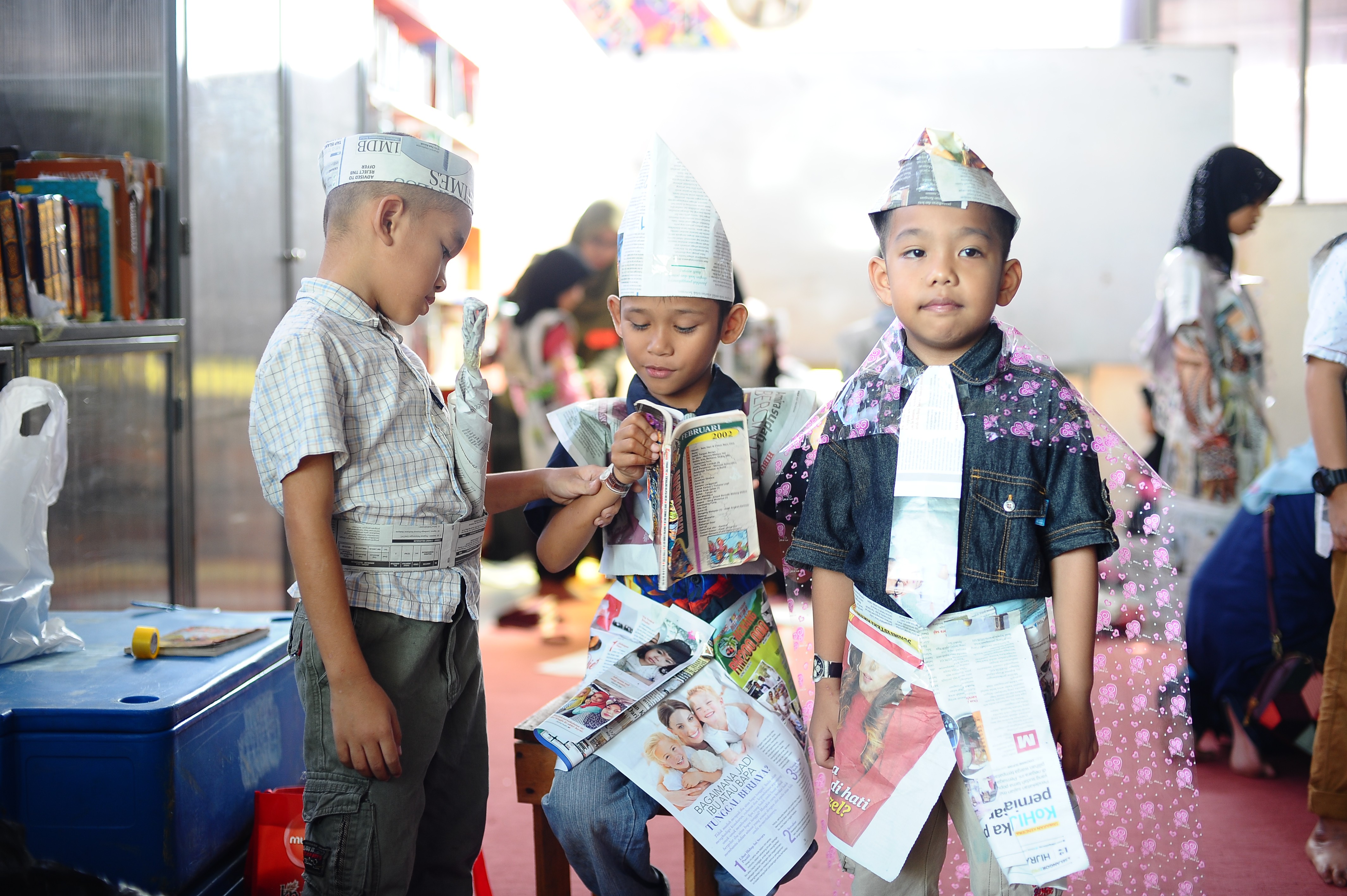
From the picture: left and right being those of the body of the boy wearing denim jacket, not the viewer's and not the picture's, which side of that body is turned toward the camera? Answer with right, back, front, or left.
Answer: front

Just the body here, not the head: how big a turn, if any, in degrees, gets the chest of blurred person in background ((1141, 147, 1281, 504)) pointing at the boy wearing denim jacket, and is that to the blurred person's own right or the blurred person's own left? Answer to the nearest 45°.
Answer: approximately 90° to the blurred person's own right

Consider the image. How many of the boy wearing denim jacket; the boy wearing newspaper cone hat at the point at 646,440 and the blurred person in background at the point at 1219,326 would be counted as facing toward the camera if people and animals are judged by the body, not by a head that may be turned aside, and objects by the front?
2

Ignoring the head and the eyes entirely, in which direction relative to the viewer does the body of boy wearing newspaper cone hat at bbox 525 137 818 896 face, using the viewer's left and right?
facing the viewer

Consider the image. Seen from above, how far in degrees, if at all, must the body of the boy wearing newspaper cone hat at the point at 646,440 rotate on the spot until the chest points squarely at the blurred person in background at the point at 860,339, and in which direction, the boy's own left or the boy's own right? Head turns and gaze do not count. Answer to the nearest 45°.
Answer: approximately 180°
